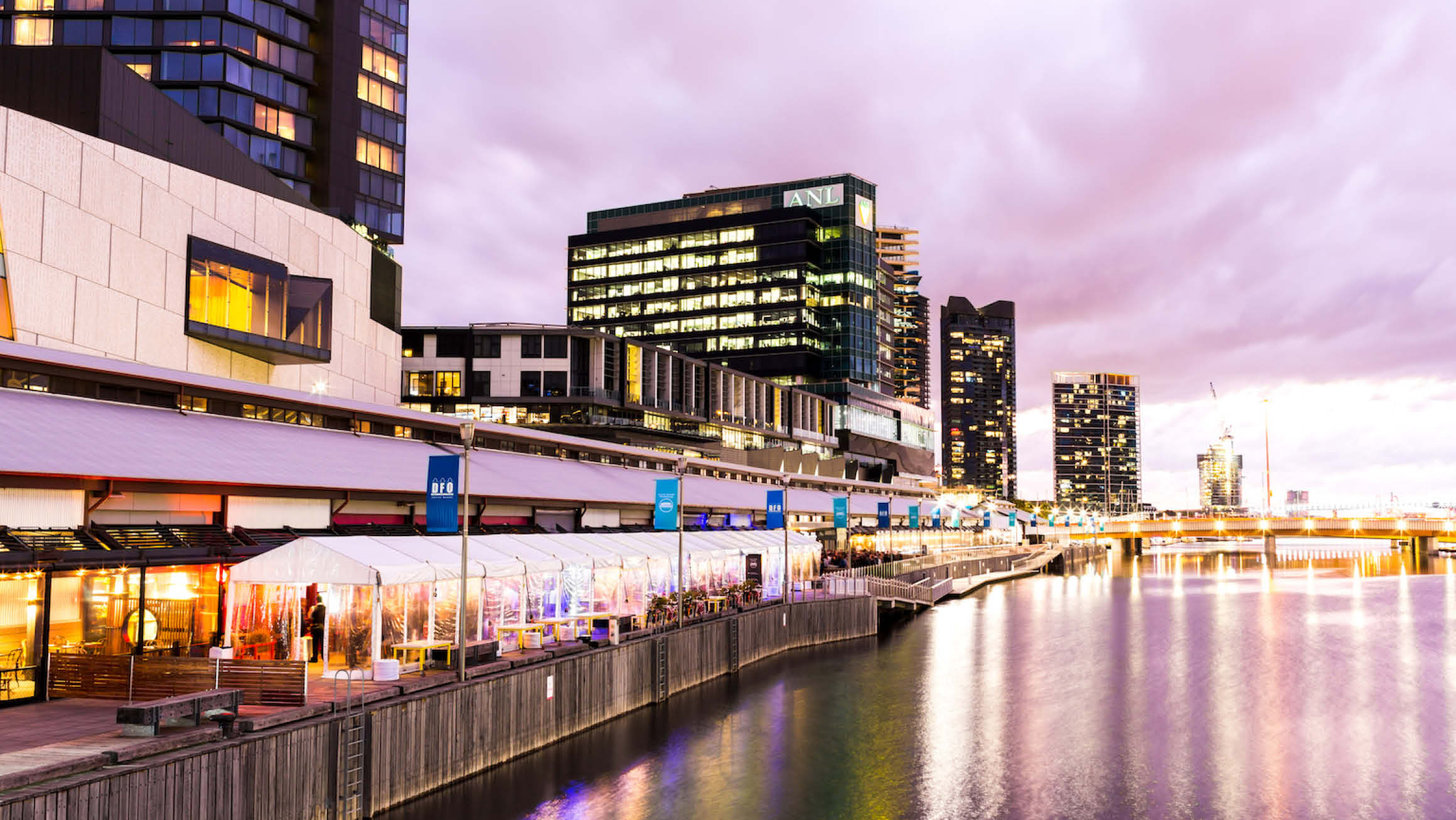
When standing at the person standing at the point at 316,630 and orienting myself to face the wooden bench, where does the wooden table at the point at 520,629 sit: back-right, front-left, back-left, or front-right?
back-left

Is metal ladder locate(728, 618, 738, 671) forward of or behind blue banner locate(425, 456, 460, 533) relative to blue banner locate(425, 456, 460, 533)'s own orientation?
behind

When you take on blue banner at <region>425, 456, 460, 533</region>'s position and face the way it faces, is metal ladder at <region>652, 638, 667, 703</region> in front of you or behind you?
behind

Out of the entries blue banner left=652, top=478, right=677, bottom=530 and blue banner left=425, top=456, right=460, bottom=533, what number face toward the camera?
2

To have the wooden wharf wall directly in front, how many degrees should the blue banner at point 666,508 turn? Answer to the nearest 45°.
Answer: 0° — it already faces it

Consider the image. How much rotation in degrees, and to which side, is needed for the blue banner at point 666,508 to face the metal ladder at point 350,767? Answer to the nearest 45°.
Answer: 0° — it already faces it

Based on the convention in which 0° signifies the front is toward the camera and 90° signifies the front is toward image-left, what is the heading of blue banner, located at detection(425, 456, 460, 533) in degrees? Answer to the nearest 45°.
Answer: approximately 0°

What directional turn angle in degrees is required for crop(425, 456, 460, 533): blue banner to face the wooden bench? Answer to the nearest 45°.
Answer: approximately 45° to its right
